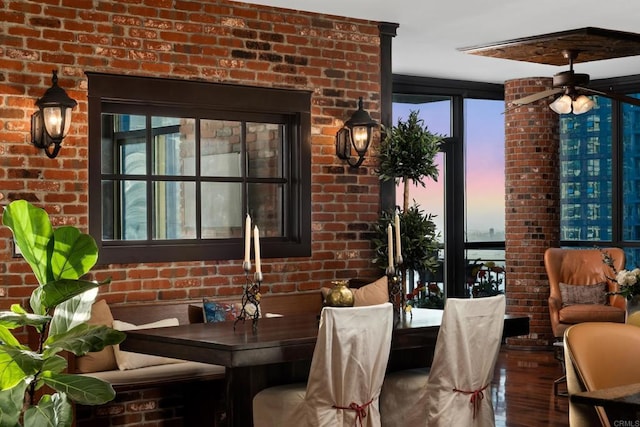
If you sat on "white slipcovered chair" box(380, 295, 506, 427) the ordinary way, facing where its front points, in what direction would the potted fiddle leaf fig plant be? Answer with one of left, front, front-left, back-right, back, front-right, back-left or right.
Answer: left

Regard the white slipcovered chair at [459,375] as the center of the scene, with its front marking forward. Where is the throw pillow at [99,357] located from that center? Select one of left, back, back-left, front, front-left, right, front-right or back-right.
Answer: front-left

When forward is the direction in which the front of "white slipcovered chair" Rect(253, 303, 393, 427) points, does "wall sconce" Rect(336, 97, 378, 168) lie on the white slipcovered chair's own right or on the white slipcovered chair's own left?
on the white slipcovered chair's own right

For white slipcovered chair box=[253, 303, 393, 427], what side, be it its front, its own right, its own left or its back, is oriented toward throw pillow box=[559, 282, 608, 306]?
right

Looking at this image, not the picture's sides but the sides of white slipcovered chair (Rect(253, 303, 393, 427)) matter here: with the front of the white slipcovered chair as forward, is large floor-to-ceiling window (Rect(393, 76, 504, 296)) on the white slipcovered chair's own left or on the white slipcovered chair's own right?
on the white slipcovered chair's own right

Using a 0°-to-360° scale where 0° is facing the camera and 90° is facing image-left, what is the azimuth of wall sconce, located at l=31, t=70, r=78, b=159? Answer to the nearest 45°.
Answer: approximately 315°

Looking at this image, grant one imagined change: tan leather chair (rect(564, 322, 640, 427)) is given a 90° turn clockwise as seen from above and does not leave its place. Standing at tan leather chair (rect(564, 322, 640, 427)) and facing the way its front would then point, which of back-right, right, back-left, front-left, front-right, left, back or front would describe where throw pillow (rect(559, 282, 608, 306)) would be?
back-right

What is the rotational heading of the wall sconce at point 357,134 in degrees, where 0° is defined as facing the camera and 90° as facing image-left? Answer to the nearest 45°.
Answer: approximately 315°

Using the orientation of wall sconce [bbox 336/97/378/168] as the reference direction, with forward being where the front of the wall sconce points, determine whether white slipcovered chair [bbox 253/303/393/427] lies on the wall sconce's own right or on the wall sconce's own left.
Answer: on the wall sconce's own right
